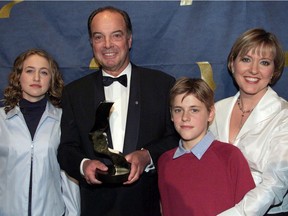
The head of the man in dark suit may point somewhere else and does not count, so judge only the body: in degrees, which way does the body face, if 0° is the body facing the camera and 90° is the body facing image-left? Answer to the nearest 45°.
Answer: approximately 0°

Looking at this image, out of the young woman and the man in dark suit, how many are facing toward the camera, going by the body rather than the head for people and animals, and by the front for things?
2

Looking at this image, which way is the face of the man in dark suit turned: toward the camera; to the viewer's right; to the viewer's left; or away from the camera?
toward the camera

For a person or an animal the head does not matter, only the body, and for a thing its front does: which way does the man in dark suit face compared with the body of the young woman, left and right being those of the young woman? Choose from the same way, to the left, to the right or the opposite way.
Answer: the same way

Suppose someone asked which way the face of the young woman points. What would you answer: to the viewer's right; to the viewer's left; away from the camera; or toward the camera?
toward the camera

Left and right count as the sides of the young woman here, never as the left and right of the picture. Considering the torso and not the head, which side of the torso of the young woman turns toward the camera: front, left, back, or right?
front
